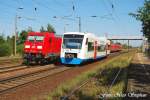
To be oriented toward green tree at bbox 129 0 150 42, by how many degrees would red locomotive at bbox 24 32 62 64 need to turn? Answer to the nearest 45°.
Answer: approximately 90° to its left

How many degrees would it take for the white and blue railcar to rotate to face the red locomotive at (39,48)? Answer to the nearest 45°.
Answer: approximately 45° to its right

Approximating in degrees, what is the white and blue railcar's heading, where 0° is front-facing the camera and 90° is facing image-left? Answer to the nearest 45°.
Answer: approximately 45°

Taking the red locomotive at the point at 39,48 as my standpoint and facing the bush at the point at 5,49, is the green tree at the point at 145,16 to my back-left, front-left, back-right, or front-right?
back-right

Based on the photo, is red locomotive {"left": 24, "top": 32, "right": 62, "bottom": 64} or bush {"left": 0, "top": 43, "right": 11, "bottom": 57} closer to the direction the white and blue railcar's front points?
the red locomotive
